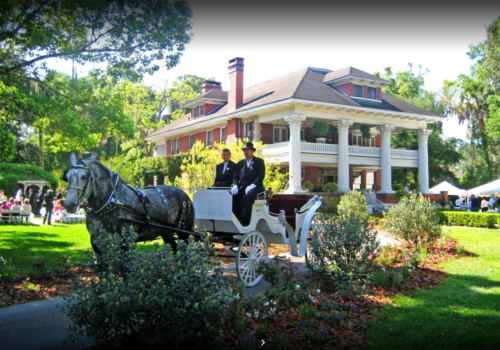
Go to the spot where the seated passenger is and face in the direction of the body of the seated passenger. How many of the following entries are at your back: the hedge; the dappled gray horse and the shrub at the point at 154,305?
1

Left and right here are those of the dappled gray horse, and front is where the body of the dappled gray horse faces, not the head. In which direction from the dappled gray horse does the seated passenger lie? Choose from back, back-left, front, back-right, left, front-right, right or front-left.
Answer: back

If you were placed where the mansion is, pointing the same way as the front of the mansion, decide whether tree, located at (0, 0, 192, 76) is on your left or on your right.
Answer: on your right

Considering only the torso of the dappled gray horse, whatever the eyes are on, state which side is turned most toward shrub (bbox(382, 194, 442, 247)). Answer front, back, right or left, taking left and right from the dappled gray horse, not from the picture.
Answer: back

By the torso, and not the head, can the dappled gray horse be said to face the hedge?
no

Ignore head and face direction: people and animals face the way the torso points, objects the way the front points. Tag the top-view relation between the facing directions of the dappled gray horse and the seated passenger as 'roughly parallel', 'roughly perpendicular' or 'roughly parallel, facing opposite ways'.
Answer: roughly parallel

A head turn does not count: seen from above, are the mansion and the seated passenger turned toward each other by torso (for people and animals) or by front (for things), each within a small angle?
no

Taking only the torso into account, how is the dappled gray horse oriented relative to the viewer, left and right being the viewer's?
facing the viewer and to the left of the viewer

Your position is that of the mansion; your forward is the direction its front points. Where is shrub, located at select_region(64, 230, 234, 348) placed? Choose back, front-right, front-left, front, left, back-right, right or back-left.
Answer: front-right

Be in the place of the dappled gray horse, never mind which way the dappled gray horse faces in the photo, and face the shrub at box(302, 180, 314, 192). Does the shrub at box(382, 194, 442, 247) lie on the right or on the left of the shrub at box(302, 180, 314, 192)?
right

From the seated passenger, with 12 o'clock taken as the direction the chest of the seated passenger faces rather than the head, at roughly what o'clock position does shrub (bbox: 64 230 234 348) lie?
The shrub is roughly at 11 o'clock from the seated passenger.

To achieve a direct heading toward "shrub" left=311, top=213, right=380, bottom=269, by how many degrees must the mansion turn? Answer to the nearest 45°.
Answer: approximately 45° to its right

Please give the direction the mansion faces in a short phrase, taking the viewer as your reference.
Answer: facing the viewer and to the right of the viewer

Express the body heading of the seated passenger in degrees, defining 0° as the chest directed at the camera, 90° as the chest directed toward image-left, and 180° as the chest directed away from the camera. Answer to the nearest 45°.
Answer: approximately 45°

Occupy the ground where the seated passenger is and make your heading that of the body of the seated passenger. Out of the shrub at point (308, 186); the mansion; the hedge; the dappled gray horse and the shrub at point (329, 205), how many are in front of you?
1

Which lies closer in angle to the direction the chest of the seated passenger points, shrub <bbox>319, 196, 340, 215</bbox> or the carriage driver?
the carriage driver

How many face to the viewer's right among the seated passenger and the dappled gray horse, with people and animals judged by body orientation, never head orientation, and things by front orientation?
0

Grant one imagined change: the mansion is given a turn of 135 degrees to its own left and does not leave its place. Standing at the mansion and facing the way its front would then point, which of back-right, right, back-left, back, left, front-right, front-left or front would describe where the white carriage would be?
back

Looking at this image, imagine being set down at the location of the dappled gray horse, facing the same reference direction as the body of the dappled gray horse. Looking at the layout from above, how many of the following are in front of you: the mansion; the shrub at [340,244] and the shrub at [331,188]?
0

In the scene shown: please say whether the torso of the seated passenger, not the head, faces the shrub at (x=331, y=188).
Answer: no

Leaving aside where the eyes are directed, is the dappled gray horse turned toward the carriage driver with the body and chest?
no

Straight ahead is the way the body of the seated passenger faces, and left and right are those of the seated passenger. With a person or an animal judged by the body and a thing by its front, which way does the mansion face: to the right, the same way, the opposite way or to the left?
to the left
